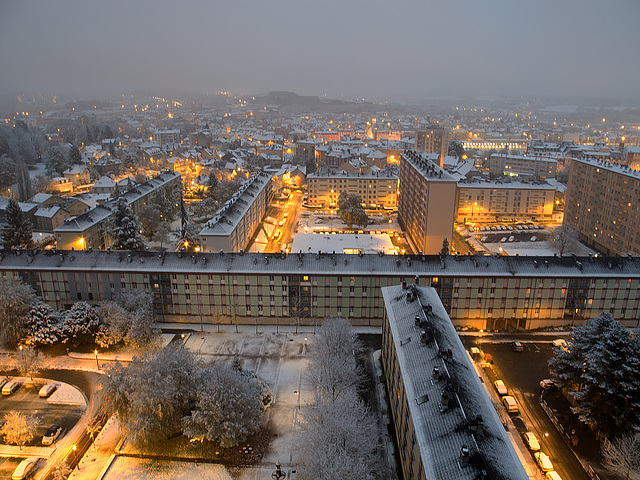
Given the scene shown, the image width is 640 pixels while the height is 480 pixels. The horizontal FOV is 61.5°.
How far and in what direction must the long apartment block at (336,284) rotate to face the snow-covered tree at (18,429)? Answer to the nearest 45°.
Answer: approximately 45° to its right

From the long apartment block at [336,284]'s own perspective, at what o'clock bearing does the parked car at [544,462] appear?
The parked car is roughly at 11 o'clock from the long apartment block.

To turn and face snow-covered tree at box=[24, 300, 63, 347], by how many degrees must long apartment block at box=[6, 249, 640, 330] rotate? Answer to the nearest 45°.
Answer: approximately 90° to its right

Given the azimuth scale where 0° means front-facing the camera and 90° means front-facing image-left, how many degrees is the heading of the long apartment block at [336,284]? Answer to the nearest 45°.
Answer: approximately 0°

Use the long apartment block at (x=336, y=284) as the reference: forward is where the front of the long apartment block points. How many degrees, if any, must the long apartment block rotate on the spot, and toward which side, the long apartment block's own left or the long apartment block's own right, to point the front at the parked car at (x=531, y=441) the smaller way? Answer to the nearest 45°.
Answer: approximately 45° to the long apartment block's own left

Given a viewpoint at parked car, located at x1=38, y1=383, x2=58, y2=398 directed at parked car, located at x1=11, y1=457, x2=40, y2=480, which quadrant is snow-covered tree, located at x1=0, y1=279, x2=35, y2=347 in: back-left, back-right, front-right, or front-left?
back-right

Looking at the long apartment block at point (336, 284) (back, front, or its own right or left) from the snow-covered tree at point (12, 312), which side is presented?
right

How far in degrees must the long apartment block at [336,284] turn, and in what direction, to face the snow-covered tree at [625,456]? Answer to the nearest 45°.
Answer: approximately 45° to its left

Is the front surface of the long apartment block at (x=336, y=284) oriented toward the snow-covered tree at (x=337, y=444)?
yes

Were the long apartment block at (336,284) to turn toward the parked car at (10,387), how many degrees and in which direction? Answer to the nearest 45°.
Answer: approximately 45° to its right

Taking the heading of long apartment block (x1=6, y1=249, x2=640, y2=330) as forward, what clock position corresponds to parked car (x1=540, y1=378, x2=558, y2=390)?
The parked car is roughly at 10 o'clock from the long apartment block.
